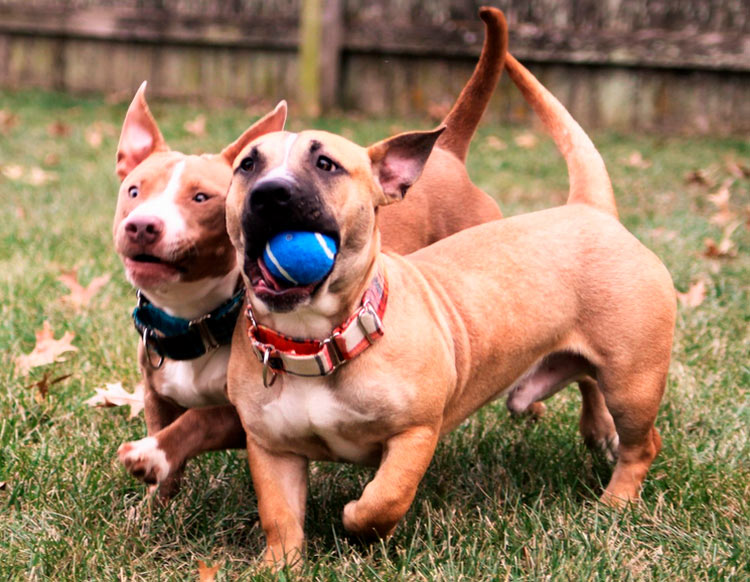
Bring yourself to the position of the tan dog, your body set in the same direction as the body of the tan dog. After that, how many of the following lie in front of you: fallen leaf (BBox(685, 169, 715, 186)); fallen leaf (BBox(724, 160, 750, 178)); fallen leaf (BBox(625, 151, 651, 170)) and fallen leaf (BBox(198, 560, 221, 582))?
1

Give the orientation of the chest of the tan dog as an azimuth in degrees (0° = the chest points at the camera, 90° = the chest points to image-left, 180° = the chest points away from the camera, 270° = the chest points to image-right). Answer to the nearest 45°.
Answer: approximately 45°

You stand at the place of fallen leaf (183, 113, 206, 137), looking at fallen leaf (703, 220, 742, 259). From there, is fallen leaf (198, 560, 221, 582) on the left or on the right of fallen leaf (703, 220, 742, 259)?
right

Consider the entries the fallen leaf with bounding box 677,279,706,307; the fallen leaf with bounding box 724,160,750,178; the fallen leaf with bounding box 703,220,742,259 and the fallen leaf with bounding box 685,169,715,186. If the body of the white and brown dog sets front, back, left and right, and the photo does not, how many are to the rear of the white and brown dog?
4

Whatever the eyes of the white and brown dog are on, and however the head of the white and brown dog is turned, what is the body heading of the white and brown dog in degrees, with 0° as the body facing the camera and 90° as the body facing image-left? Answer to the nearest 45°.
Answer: approximately 45°

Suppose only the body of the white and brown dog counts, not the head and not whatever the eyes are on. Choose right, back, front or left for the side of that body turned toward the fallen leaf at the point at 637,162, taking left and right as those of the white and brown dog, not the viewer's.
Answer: back

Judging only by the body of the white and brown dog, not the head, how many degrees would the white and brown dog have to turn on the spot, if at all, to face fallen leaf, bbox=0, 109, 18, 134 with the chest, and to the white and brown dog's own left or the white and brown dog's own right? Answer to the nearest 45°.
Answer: approximately 135° to the white and brown dog's own right

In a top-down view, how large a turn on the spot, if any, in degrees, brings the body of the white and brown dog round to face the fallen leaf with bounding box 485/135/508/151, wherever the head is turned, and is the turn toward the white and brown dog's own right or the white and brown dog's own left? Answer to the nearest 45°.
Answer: approximately 135° to the white and brown dog's own right

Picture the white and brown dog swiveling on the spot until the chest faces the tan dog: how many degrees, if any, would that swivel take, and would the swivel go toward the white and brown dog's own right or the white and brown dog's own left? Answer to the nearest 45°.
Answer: approximately 135° to the white and brown dog's own left

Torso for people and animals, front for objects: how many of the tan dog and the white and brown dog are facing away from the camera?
0

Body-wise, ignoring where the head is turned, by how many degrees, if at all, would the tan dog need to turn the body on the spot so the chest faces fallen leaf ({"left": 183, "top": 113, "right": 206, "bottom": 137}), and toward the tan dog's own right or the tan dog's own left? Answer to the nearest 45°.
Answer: approximately 135° to the tan dog's own right

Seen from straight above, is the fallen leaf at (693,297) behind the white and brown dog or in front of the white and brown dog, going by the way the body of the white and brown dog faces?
behind

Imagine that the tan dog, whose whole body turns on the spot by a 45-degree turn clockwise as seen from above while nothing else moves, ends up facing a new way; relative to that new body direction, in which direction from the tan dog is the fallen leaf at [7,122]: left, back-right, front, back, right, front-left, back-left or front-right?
front-right

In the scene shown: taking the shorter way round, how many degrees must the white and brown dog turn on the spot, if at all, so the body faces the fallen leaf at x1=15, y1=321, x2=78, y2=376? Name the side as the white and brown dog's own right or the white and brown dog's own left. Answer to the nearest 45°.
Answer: approximately 90° to the white and brown dog's own right

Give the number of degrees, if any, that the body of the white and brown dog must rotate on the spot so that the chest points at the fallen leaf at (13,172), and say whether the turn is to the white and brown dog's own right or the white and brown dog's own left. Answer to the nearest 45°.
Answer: approximately 135° to the white and brown dog's own right
